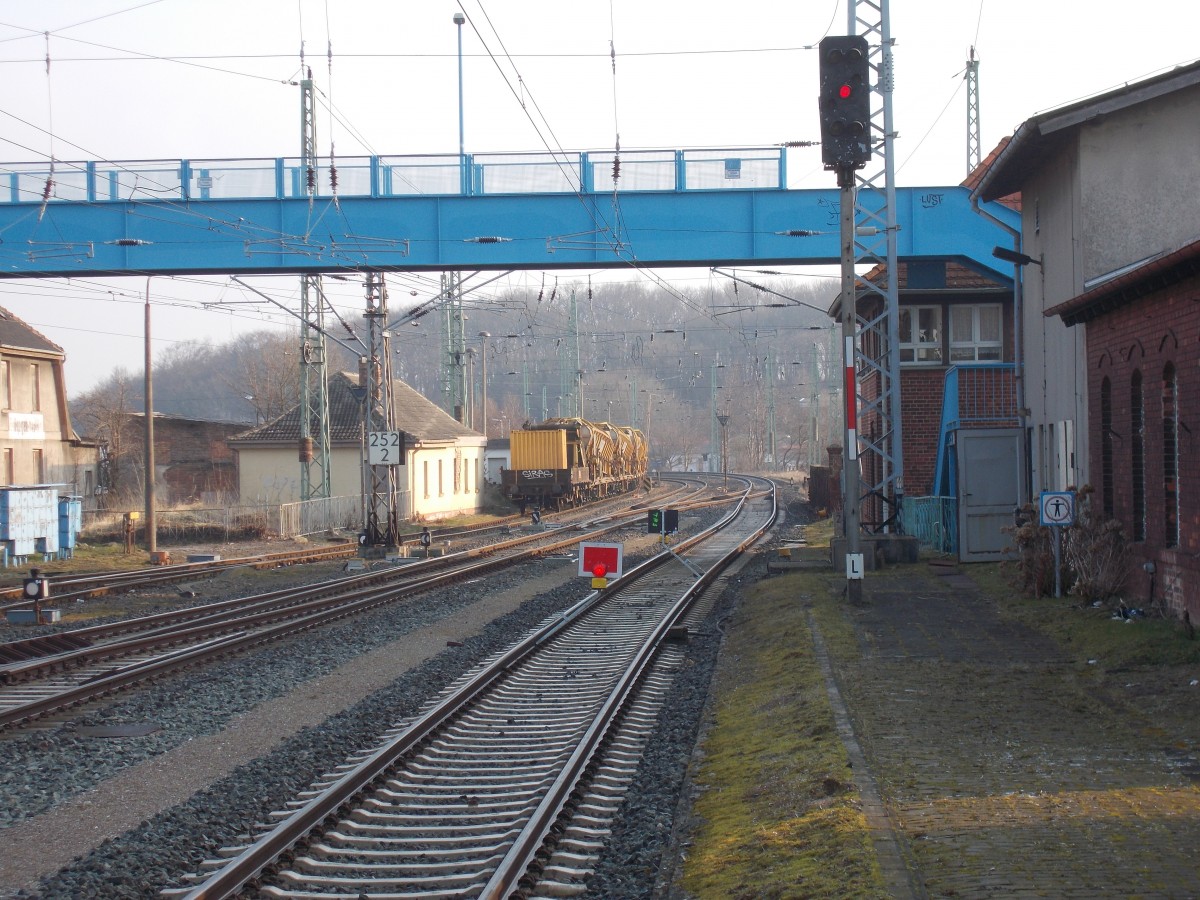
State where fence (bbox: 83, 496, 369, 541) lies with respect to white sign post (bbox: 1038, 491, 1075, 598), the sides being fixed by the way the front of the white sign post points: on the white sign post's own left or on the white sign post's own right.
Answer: on the white sign post's own right

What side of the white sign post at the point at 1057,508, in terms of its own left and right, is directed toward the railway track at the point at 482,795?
front

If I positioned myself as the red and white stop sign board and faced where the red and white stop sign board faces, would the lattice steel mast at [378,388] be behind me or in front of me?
behind

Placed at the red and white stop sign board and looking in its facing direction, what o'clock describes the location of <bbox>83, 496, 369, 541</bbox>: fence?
The fence is roughly at 5 o'clock from the red and white stop sign board.

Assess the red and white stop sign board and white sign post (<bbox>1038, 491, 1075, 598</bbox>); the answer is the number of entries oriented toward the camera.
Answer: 2

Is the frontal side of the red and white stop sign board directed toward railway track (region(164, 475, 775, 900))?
yes

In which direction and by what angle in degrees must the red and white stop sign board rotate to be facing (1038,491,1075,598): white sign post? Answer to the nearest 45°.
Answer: approximately 45° to its left

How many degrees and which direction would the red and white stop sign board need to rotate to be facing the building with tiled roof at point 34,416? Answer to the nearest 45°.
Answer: approximately 135° to its right

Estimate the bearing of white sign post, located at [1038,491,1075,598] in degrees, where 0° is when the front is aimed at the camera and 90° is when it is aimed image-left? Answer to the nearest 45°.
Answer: approximately 0°

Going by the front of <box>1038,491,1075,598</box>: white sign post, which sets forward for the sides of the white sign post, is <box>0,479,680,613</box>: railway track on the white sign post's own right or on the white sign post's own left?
on the white sign post's own right

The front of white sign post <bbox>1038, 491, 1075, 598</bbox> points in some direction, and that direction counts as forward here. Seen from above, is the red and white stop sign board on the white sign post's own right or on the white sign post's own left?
on the white sign post's own right
